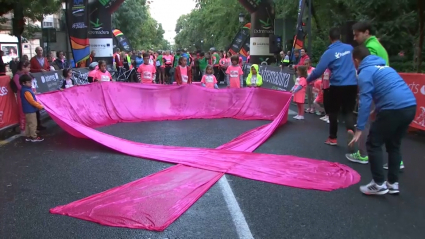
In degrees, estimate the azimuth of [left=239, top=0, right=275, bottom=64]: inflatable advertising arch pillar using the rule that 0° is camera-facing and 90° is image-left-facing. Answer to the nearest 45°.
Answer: approximately 0°

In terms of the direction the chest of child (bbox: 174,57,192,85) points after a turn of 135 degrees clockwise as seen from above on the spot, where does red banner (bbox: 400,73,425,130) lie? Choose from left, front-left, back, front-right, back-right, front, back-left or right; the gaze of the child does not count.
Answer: back

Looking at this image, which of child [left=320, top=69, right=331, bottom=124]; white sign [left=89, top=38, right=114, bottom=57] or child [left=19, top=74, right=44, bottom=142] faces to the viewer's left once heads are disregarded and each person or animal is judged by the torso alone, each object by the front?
child [left=320, top=69, right=331, bottom=124]

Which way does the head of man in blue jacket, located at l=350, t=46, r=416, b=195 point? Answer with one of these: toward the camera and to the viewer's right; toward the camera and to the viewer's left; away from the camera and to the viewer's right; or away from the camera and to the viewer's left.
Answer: away from the camera and to the viewer's left

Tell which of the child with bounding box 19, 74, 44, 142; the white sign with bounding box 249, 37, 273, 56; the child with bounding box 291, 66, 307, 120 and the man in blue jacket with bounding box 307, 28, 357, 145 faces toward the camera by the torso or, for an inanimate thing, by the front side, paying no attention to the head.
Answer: the white sign

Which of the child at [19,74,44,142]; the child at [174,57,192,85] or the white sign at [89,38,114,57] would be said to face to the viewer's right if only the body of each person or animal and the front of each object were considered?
the child at [19,74,44,142]

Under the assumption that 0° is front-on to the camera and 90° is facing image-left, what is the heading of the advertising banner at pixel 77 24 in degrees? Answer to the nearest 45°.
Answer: approximately 0°

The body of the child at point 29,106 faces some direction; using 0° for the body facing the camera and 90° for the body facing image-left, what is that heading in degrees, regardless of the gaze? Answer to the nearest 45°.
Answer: approximately 270°

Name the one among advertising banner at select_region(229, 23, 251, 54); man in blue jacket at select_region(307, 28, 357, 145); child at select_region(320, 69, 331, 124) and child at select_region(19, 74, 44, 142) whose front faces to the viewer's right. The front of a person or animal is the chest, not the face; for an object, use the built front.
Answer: child at select_region(19, 74, 44, 142)

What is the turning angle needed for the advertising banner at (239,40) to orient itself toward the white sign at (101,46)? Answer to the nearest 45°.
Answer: approximately 45° to its right
